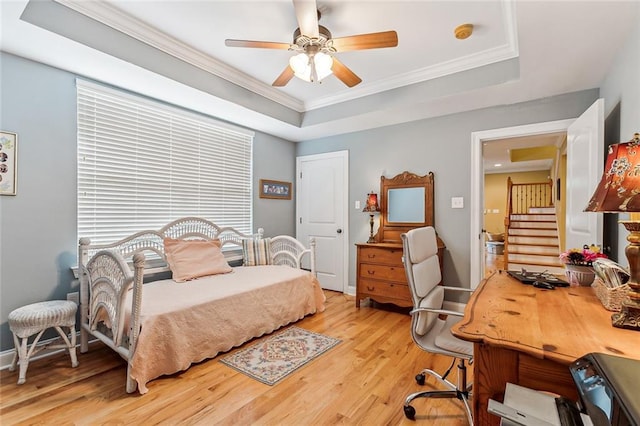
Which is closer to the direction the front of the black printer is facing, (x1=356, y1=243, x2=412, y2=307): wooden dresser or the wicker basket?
the wooden dresser

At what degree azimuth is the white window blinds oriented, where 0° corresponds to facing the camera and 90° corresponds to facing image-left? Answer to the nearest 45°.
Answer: approximately 315°

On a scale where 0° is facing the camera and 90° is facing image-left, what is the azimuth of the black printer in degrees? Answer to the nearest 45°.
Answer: approximately 90°

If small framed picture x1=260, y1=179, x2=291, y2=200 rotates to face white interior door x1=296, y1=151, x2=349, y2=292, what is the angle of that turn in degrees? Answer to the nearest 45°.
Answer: approximately 45° to its left

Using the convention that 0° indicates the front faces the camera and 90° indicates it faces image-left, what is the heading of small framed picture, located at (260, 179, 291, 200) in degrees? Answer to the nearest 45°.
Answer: approximately 315°

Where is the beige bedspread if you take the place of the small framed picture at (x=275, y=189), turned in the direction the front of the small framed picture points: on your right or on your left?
on your right

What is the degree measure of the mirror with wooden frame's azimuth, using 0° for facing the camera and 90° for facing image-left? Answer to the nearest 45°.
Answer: approximately 45°

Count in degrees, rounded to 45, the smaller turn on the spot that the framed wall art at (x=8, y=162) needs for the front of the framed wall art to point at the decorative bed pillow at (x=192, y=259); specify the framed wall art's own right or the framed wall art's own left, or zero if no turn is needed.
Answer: approximately 90° to the framed wall art's own left
